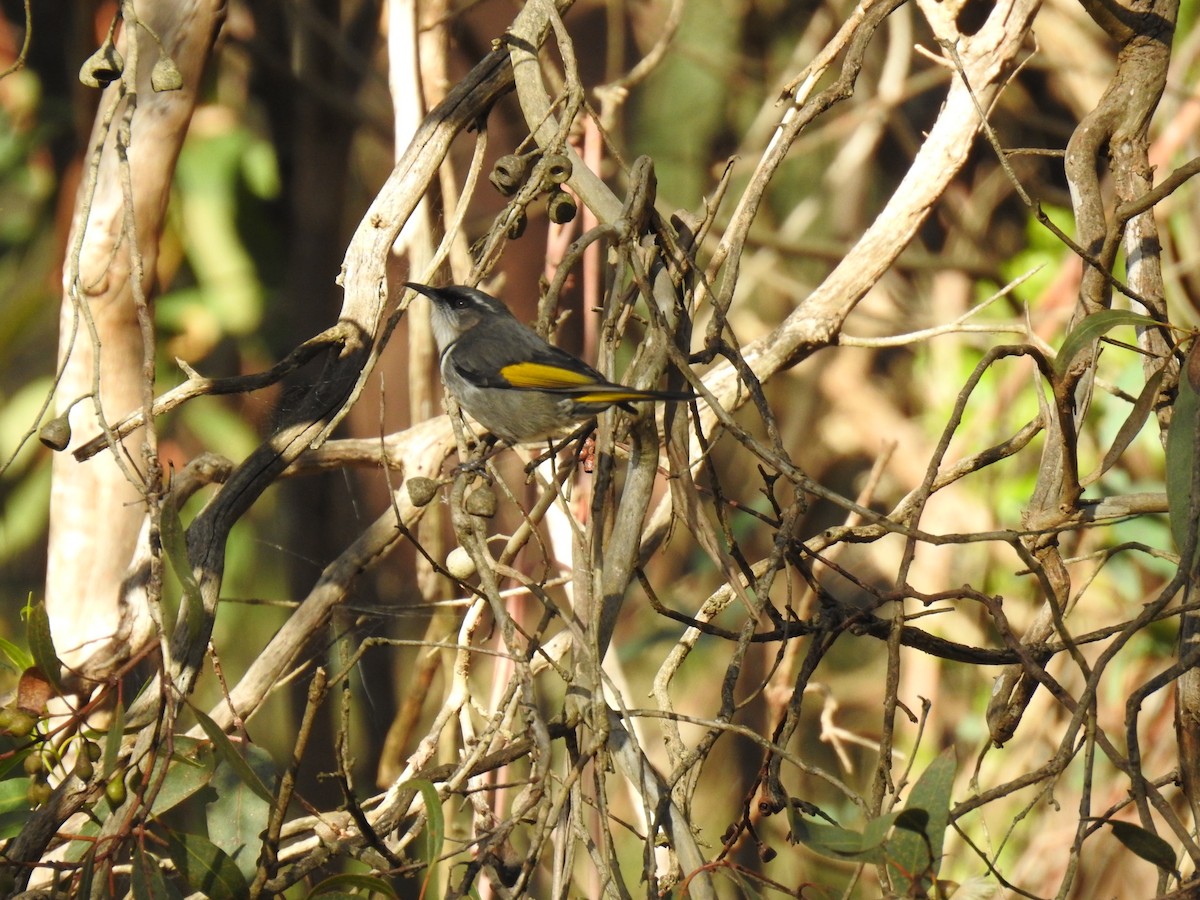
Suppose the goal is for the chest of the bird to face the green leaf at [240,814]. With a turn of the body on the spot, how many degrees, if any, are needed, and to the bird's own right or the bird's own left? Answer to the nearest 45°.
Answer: approximately 45° to the bird's own left

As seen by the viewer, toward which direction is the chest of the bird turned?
to the viewer's left

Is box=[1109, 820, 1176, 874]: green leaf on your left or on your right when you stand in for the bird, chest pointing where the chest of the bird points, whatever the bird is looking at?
on your left

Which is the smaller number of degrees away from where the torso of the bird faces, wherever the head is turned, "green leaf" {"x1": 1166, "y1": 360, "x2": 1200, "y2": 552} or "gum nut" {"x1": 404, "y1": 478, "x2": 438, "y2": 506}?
the gum nut

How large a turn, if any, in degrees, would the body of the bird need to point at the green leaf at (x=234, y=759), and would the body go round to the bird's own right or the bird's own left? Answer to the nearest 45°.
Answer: approximately 90° to the bird's own left

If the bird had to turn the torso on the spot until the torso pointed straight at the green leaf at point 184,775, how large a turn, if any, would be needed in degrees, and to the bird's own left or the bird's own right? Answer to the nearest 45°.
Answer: approximately 45° to the bird's own left

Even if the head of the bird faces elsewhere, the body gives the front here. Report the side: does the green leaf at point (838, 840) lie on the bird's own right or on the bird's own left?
on the bird's own left

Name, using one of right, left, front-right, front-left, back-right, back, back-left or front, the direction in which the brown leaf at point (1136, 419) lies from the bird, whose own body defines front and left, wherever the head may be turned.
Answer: back-left

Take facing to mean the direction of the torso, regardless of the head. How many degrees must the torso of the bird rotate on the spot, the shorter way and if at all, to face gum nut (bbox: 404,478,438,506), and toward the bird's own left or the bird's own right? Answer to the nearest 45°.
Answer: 0° — it already faces it

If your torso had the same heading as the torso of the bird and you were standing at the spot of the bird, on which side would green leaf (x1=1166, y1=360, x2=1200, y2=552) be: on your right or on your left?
on your left

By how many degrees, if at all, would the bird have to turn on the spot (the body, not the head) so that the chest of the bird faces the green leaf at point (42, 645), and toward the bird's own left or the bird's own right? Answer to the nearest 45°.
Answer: approximately 45° to the bird's own left
